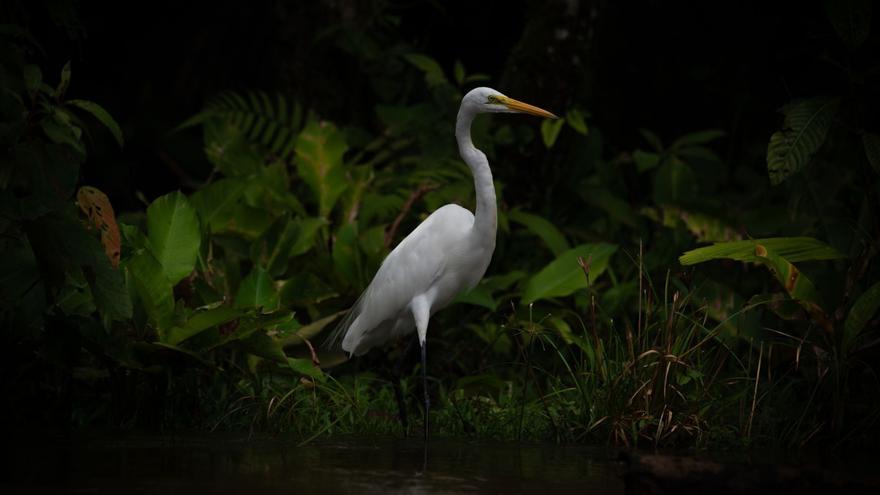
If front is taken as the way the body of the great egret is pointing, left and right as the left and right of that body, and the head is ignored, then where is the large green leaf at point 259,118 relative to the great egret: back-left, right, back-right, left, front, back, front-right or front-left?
back-left

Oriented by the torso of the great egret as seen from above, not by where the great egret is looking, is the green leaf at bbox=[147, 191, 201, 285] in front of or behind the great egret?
behind

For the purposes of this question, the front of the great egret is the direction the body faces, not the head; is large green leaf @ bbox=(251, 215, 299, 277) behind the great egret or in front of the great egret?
behind

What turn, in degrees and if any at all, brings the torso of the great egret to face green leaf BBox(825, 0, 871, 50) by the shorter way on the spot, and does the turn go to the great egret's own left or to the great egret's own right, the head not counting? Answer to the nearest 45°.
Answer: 0° — it already faces it

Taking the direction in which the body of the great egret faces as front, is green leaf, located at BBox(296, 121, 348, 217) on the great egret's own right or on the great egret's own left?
on the great egret's own left

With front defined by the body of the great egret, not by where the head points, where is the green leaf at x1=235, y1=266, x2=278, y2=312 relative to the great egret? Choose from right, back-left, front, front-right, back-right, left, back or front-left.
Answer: back

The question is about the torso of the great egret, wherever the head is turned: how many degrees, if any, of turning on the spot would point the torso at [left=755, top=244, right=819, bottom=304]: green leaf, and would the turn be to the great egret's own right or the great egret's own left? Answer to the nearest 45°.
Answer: approximately 45° to the great egret's own right

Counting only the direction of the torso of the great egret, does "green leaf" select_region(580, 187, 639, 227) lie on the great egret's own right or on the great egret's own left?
on the great egret's own left

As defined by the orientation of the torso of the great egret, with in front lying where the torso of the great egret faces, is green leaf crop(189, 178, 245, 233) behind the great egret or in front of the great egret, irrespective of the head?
behind

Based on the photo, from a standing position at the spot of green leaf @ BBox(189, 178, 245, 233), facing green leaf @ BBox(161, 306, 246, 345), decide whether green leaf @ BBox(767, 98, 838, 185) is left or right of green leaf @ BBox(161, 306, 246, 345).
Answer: left

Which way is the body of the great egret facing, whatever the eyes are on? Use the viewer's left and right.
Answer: facing to the right of the viewer
